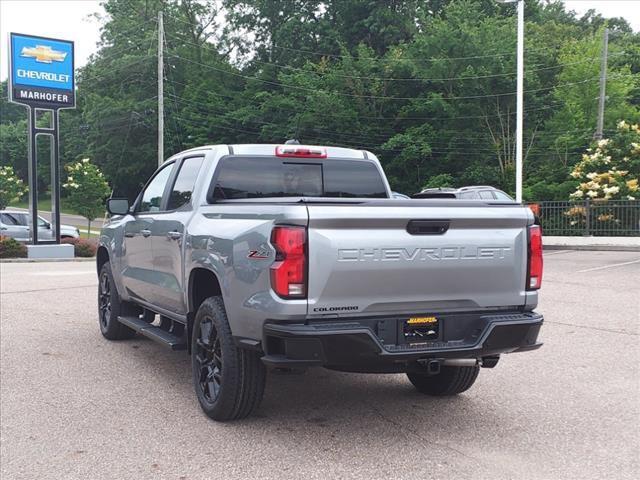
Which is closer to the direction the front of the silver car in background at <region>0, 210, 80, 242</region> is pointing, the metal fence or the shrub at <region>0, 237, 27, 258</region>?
the metal fence

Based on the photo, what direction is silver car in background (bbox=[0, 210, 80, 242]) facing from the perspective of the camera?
to the viewer's right

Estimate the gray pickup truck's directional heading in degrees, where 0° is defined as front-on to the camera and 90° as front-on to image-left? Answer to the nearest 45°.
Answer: approximately 135°

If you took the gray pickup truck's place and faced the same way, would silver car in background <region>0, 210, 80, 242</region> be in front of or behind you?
in front

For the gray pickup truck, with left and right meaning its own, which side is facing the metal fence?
right

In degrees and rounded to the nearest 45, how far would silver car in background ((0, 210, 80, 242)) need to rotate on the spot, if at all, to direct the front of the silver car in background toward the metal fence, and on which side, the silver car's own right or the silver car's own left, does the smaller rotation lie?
approximately 45° to the silver car's own right

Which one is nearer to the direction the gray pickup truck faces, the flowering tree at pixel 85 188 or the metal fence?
the flowering tree

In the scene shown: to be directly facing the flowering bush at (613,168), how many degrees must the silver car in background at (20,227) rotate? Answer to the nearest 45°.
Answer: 0° — it already faces it
